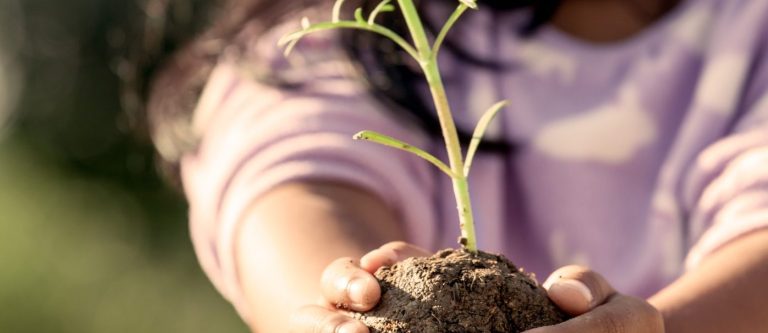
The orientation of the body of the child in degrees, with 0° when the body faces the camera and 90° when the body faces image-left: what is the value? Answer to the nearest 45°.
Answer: approximately 0°
